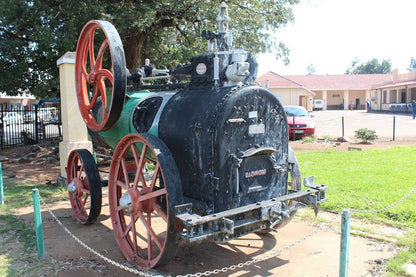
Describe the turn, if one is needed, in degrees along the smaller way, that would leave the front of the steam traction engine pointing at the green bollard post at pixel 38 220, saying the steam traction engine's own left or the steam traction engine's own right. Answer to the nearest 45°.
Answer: approximately 45° to the steam traction engine's own left

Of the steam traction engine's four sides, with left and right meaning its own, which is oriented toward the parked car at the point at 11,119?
front

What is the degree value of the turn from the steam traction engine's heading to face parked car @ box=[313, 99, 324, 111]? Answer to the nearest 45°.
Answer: approximately 45° to its right

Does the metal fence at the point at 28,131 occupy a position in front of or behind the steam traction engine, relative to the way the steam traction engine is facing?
in front

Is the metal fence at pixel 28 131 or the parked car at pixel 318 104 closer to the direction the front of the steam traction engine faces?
the metal fence

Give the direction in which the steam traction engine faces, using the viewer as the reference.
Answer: facing away from the viewer and to the left of the viewer
